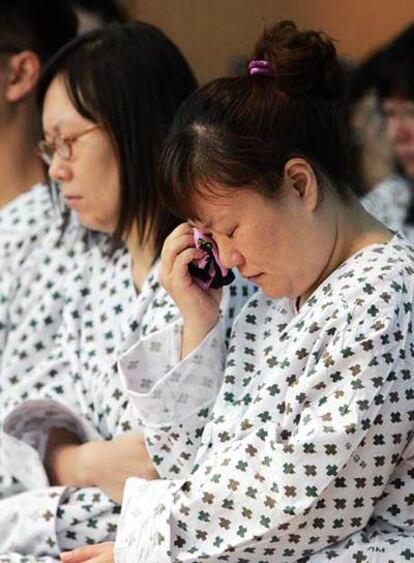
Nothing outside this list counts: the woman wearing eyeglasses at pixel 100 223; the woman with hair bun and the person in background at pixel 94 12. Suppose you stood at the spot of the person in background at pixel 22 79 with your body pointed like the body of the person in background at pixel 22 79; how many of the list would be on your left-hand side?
2

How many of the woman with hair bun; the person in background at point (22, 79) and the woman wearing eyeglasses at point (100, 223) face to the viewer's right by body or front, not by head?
0

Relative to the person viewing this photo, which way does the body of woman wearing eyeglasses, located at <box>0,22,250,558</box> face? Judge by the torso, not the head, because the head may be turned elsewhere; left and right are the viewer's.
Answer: facing the viewer and to the left of the viewer

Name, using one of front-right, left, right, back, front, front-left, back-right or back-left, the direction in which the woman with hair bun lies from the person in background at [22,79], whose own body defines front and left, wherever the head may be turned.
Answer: left

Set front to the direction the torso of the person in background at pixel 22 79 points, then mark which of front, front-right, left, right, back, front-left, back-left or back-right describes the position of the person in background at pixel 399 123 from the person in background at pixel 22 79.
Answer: back

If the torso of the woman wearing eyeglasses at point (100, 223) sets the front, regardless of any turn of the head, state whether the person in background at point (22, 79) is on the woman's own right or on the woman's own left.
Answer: on the woman's own right

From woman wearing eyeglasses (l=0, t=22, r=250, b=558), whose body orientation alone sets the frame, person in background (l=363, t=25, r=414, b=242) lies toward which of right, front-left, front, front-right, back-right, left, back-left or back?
back

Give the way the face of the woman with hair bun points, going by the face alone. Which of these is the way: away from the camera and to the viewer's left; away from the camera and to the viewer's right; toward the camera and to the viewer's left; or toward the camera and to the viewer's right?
toward the camera and to the viewer's left

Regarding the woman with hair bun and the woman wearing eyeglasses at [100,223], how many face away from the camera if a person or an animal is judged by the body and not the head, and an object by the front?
0

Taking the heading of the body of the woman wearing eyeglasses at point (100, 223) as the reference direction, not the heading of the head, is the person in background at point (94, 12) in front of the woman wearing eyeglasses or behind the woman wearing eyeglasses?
behind

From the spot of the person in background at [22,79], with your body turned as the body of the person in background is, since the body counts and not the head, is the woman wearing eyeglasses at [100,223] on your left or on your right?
on your left

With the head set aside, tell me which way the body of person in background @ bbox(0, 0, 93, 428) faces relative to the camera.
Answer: to the viewer's left
